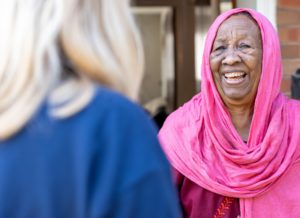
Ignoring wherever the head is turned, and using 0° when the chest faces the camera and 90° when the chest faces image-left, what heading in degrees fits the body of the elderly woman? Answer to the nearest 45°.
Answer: approximately 0°

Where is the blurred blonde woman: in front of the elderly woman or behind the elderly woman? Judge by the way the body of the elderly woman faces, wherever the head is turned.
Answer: in front

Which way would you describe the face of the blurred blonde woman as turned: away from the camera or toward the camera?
away from the camera
